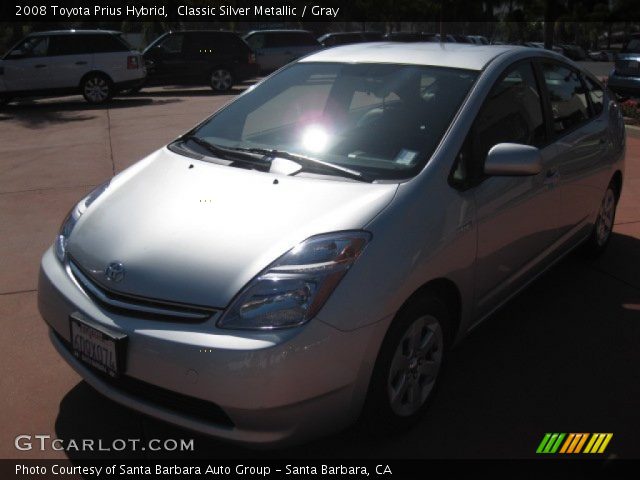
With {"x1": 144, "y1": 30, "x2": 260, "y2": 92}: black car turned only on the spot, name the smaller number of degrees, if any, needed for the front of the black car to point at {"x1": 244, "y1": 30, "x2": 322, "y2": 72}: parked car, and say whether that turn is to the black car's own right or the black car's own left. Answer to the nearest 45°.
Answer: approximately 135° to the black car's own right

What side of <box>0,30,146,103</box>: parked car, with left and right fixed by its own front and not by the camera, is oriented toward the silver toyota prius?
left

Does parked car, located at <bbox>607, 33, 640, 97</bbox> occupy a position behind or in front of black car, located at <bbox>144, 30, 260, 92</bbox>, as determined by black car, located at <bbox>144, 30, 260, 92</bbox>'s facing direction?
behind

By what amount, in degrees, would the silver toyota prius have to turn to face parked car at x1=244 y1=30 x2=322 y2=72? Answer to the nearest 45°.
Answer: approximately 135° to its right

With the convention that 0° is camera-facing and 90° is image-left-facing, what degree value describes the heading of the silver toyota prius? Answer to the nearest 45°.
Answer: approximately 45°

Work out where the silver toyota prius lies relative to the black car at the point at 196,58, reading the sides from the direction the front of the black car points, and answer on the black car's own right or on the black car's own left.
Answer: on the black car's own left

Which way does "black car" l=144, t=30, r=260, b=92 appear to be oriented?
to the viewer's left

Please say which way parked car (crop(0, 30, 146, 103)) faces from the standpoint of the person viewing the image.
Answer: facing to the left of the viewer

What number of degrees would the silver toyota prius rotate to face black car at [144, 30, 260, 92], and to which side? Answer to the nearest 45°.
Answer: approximately 135° to its right
